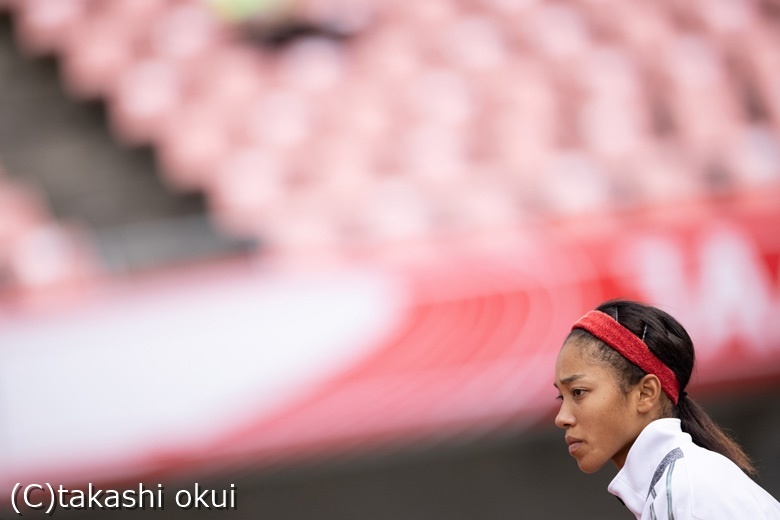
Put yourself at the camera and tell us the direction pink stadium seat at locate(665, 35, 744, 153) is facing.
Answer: facing the viewer and to the right of the viewer

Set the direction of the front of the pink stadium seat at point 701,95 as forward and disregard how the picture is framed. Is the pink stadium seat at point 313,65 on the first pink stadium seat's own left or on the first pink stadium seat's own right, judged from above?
on the first pink stadium seat's own right

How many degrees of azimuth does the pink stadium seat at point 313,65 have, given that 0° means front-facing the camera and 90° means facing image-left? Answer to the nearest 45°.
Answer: approximately 0°

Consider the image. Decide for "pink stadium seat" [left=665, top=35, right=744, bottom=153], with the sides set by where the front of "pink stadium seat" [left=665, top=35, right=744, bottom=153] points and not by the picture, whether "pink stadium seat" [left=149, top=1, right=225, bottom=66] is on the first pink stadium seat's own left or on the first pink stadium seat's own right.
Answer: on the first pink stadium seat's own right

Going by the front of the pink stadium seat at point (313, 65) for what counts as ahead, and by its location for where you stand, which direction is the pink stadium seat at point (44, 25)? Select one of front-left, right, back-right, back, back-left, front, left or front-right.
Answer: right

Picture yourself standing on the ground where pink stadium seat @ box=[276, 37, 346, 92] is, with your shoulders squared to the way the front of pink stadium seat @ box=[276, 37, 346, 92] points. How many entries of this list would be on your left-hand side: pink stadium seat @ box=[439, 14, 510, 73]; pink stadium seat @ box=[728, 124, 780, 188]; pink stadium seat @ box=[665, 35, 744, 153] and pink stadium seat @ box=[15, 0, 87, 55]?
3

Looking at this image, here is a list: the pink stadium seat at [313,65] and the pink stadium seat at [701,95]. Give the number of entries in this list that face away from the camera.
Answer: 0

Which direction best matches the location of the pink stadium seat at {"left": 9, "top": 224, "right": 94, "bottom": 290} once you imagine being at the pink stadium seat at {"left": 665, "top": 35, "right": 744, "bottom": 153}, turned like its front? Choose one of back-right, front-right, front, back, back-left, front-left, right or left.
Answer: right

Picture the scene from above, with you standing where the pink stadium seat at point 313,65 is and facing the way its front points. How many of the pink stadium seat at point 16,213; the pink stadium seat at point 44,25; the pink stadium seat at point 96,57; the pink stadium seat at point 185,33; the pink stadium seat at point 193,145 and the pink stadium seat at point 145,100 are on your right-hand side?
6

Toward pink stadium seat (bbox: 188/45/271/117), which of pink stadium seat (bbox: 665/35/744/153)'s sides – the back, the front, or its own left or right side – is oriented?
right

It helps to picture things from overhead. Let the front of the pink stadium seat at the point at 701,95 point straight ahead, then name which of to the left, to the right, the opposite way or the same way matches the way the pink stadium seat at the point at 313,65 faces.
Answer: the same way

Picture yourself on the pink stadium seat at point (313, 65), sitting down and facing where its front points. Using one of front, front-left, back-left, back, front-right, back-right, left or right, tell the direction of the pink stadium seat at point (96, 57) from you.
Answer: right

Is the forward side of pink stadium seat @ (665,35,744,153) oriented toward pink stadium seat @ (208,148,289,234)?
no

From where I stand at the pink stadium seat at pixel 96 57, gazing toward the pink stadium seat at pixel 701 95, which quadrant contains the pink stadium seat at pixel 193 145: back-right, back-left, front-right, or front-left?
front-right

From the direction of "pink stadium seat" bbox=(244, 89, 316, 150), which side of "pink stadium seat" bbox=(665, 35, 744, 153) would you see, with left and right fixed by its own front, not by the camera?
right
